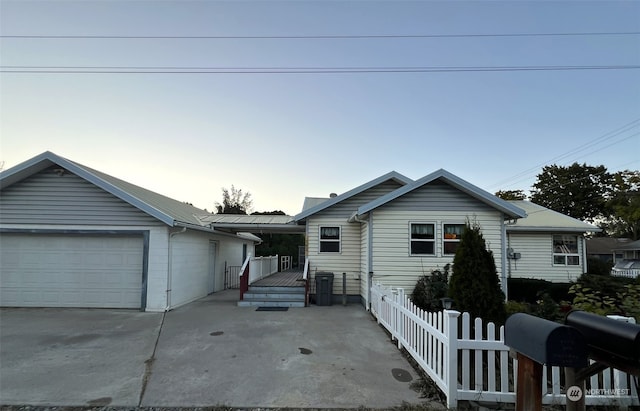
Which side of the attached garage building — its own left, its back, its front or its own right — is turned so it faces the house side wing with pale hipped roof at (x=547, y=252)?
left

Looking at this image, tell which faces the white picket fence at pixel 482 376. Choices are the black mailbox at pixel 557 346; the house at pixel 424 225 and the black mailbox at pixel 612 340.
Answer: the house

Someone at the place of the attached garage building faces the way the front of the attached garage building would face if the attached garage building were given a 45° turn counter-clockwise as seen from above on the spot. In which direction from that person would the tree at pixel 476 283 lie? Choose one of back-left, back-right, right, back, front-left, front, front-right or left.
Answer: front

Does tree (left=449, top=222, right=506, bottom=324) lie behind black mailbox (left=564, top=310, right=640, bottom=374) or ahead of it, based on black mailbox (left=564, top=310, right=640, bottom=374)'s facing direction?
behind

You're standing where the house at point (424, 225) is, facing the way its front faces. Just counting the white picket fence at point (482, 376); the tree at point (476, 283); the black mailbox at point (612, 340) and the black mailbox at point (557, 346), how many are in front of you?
4

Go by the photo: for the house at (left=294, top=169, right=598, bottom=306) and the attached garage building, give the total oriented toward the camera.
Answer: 2

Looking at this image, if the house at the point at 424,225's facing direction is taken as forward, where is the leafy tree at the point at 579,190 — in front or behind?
behind

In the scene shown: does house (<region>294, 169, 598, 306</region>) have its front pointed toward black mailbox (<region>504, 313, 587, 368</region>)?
yes

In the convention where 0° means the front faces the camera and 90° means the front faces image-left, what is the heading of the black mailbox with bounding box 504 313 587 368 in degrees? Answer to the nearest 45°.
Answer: approximately 315°

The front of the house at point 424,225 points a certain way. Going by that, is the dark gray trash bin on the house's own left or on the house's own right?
on the house's own right

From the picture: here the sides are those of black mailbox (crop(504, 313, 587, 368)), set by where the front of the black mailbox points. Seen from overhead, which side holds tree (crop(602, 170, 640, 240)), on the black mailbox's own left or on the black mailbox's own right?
on the black mailbox's own left

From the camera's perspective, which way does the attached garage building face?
toward the camera
